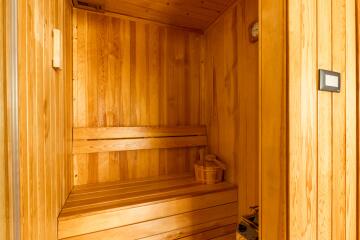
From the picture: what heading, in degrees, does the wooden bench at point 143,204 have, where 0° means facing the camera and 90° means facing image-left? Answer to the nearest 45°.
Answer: approximately 0°
